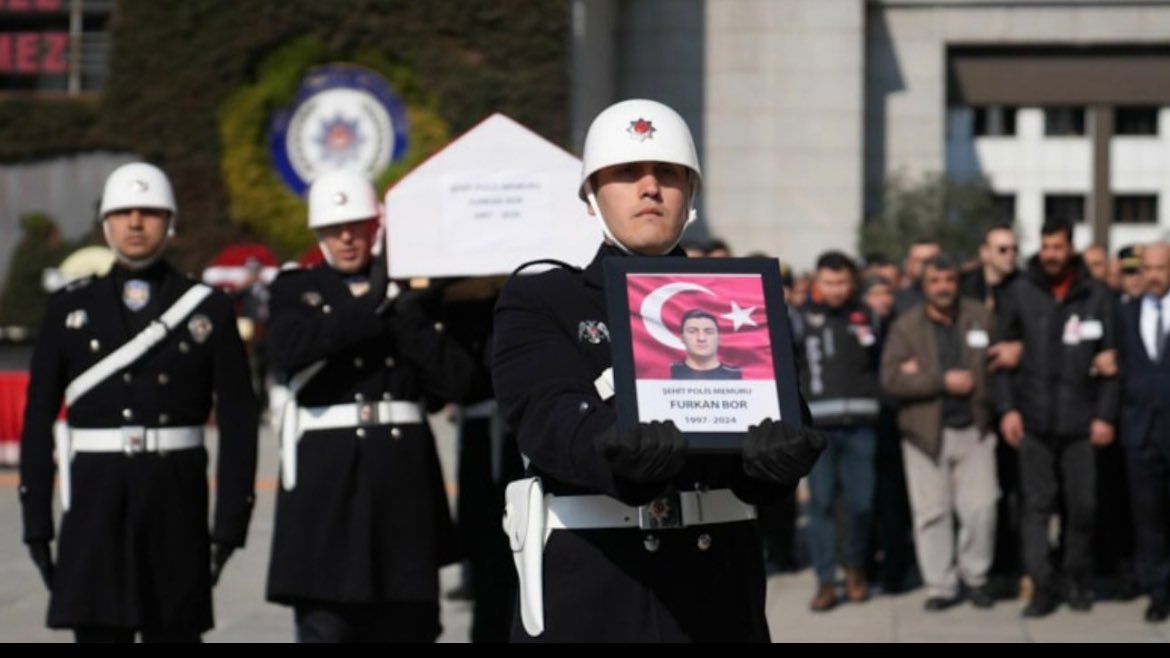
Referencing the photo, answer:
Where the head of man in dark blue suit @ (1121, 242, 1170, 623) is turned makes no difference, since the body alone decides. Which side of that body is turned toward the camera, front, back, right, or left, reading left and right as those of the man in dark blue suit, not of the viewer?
front

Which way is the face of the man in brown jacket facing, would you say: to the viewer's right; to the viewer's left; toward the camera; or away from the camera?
toward the camera

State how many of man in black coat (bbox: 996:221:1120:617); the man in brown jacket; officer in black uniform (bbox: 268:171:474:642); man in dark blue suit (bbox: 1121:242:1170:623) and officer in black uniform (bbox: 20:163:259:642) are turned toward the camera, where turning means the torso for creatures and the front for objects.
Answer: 5

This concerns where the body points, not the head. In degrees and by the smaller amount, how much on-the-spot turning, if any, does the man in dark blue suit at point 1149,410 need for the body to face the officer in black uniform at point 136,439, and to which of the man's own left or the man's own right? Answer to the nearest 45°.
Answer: approximately 45° to the man's own right

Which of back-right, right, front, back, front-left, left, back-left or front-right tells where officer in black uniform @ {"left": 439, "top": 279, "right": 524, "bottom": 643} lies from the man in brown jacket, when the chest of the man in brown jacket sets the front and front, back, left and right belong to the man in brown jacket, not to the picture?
front-right

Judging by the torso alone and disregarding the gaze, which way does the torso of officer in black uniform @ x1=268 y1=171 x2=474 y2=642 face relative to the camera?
toward the camera

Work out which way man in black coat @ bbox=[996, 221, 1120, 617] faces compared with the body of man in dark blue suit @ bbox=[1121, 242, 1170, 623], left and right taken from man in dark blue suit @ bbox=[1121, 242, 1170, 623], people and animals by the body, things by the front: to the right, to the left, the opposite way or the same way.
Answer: the same way

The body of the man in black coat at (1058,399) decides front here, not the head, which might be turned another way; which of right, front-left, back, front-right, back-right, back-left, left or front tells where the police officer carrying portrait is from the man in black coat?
front

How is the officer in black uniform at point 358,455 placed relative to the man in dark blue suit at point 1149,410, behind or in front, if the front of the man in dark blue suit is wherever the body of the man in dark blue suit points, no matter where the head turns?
in front

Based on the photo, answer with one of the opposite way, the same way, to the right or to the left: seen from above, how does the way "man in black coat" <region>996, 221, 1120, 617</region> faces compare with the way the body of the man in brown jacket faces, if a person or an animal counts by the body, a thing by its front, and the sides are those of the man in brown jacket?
the same way

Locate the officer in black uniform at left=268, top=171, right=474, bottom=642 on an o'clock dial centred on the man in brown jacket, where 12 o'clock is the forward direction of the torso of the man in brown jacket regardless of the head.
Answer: The officer in black uniform is roughly at 1 o'clock from the man in brown jacket.

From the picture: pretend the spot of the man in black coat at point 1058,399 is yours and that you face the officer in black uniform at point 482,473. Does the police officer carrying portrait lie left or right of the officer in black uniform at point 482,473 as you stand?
left

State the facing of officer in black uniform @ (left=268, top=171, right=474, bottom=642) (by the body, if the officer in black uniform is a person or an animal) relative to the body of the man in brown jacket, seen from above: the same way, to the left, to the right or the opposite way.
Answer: the same way

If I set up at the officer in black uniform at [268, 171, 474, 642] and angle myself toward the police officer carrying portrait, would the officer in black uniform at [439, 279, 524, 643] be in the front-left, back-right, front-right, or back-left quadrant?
back-left

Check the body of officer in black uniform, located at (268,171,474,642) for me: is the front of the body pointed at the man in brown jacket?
no

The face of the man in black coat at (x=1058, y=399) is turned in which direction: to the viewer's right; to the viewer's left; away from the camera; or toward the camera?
toward the camera

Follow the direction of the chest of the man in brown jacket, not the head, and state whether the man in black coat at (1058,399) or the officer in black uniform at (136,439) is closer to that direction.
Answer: the officer in black uniform
